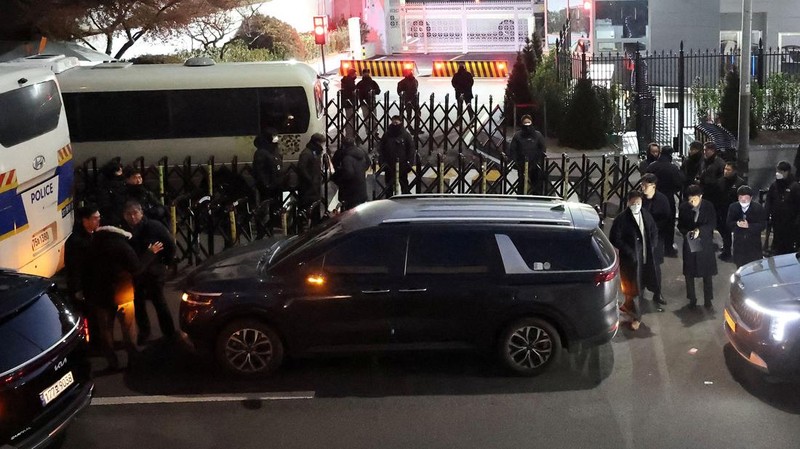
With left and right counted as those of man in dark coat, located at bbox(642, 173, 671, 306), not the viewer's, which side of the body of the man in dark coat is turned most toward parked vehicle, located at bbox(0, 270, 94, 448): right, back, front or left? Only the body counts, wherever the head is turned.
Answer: front

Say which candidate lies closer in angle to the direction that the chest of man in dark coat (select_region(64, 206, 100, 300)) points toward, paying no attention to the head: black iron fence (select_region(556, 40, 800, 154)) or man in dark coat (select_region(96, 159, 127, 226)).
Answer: the black iron fence

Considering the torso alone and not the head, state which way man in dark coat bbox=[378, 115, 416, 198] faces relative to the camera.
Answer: toward the camera

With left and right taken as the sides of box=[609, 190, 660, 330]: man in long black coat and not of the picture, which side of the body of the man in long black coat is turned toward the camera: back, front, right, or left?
front

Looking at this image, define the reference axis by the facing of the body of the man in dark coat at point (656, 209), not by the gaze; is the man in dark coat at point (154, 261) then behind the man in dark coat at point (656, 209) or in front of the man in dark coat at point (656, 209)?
in front

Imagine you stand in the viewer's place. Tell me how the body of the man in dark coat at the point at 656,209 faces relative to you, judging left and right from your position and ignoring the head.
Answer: facing the viewer and to the left of the viewer

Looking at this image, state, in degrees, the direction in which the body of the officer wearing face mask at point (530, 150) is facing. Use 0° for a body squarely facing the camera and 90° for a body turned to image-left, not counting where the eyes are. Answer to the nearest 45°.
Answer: approximately 0°

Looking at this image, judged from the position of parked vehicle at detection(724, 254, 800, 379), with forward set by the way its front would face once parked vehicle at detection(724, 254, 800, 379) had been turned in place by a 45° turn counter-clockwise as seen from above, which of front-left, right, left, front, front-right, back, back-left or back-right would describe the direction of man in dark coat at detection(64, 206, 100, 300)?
right

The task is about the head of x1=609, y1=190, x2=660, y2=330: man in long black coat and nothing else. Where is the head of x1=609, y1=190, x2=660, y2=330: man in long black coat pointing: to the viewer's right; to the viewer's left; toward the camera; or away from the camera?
toward the camera

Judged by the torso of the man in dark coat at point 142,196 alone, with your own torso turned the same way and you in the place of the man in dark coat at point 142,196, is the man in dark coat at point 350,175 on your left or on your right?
on your left

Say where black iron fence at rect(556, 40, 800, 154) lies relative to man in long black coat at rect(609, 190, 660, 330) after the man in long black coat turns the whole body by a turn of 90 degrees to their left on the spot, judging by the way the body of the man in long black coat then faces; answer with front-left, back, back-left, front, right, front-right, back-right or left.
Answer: left

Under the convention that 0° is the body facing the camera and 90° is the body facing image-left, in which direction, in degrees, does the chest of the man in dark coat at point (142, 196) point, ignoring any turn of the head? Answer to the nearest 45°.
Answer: approximately 315°

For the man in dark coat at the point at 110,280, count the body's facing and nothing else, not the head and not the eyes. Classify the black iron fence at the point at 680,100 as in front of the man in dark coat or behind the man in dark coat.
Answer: in front

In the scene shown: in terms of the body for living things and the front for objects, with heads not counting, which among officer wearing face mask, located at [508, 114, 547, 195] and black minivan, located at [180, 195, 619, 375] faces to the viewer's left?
the black minivan

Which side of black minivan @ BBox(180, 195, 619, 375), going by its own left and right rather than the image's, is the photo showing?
left

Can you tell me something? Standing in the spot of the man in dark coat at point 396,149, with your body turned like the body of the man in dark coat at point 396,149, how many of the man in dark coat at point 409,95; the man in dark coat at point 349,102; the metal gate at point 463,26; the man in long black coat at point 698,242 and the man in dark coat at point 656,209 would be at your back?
3

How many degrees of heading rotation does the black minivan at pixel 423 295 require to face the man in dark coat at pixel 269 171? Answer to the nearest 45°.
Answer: approximately 90° to its right

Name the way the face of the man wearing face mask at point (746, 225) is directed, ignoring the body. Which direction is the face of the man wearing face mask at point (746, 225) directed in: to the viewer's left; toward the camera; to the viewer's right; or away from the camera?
toward the camera

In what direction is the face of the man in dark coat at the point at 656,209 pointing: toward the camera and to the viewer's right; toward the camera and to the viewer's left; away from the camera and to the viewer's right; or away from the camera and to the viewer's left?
toward the camera and to the viewer's left
